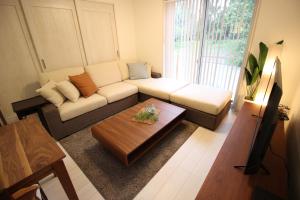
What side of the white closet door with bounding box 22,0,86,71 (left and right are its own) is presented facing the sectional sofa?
front

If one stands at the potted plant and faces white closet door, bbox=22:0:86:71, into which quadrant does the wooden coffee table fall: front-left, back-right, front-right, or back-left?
front-left

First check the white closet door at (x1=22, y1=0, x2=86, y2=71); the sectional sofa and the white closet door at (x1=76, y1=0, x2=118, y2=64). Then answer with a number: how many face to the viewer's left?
0

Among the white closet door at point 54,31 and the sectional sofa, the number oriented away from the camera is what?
0

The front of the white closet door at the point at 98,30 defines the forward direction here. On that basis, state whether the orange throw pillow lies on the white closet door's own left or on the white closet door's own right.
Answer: on the white closet door's own right

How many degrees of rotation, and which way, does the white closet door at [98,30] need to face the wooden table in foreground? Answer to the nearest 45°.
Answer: approximately 45° to its right

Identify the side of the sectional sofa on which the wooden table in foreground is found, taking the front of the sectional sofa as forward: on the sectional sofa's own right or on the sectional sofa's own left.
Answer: on the sectional sofa's own right

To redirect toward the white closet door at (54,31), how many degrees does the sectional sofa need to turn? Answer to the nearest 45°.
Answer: approximately 180°

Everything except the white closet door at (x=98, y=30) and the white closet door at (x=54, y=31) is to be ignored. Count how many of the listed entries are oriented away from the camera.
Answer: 0

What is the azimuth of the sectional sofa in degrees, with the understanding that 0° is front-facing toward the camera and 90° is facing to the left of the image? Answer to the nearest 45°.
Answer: approximately 315°

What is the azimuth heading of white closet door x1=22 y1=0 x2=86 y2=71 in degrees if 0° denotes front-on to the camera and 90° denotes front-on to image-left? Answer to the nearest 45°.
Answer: approximately 315°

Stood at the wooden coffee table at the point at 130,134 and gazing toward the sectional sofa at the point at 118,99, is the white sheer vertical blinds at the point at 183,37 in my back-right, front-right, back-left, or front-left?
front-right
